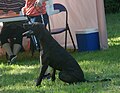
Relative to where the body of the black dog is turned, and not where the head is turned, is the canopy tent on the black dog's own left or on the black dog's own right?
on the black dog's own right

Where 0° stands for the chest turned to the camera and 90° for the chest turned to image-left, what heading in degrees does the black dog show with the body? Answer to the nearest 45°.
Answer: approximately 90°
